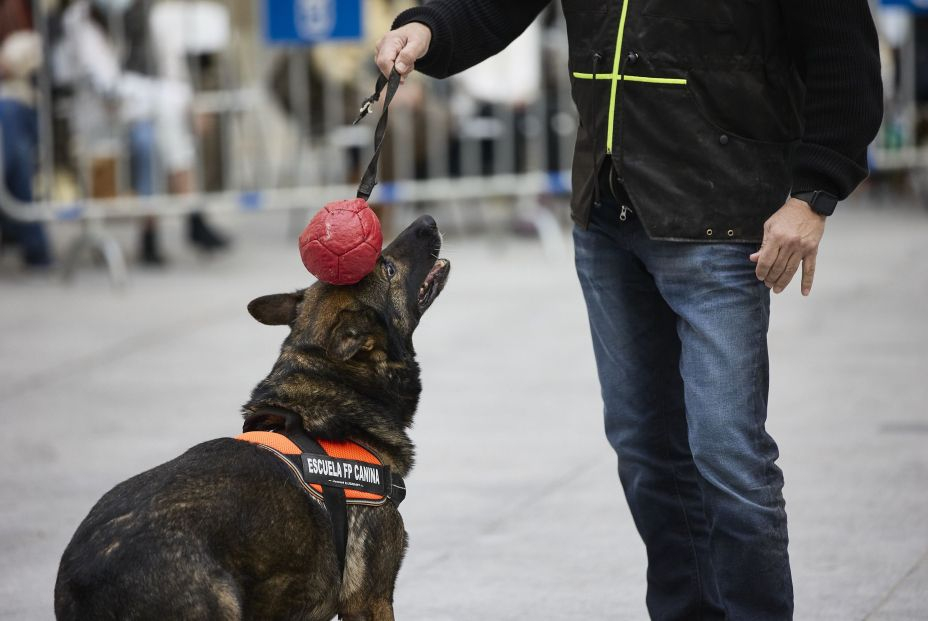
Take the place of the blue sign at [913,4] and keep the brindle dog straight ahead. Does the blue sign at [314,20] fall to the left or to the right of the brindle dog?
right

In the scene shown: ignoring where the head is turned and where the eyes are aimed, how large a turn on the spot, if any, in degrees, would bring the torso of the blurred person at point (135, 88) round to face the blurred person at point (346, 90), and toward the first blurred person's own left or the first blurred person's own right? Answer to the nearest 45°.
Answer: approximately 45° to the first blurred person's own left

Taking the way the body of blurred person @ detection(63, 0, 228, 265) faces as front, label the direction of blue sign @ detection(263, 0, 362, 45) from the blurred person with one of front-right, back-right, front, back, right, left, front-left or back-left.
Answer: front-left

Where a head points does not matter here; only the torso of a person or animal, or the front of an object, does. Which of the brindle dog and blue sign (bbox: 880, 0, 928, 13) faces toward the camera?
the blue sign

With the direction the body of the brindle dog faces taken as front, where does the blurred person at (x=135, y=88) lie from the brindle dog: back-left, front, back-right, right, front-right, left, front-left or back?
left

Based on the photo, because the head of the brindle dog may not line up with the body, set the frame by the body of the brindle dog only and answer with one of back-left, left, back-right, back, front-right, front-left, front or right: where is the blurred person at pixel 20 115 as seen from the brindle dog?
left

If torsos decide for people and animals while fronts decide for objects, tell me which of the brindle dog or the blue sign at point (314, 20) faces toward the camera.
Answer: the blue sign

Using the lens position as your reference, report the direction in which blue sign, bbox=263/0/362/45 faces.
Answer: facing the viewer

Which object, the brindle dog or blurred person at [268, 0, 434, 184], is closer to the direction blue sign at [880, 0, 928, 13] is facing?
the brindle dog

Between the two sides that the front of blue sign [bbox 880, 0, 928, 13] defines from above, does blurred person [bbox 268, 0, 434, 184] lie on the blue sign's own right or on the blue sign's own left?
on the blue sign's own right

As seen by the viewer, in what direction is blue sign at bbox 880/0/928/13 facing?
toward the camera

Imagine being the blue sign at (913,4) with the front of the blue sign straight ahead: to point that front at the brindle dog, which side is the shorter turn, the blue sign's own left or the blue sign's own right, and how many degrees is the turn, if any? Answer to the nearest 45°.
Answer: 0° — it already faces it

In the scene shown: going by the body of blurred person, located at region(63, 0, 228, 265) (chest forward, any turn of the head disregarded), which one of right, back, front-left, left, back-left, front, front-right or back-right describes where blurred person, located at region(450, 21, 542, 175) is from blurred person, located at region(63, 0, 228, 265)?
front-left

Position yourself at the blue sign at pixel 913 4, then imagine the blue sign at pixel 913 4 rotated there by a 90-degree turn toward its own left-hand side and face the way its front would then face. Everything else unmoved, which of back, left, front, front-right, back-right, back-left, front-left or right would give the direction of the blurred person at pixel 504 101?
back-right
